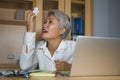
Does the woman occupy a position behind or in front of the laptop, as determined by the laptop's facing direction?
in front

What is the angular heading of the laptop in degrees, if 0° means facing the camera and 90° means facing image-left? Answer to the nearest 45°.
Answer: approximately 180°
